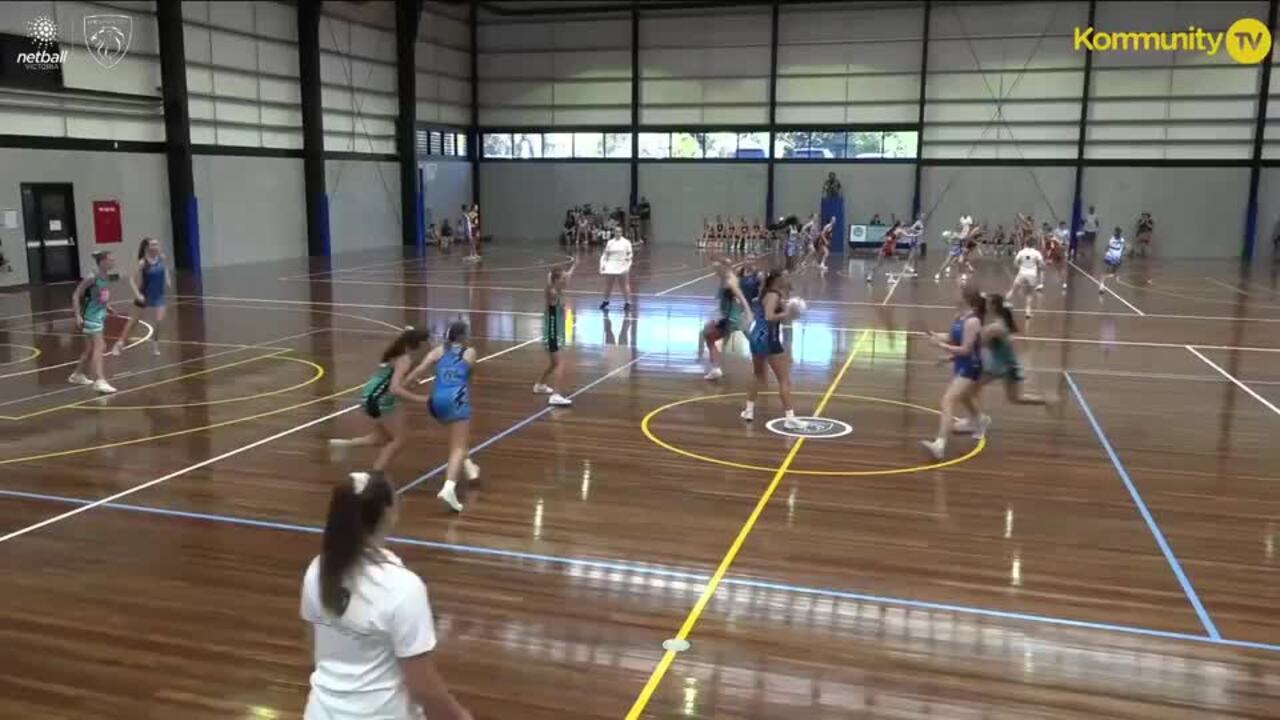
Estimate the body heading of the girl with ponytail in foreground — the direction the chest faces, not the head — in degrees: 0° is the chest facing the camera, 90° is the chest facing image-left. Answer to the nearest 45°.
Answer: approximately 225°

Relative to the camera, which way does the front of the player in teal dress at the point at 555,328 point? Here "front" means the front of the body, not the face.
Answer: to the viewer's right

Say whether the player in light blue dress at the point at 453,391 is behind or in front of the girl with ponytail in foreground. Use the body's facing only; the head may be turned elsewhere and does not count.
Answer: in front

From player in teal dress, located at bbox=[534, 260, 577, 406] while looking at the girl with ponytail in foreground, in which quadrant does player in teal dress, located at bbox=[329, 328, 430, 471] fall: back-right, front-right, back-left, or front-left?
front-right

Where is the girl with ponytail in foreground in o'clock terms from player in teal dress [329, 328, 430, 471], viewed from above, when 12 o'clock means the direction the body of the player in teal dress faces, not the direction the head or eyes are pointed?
The girl with ponytail in foreground is roughly at 3 o'clock from the player in teal dress.

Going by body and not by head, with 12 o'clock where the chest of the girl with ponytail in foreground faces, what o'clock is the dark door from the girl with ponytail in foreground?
The dark door is roughly at 10 o'clock from the girl with ponytail in foreground.

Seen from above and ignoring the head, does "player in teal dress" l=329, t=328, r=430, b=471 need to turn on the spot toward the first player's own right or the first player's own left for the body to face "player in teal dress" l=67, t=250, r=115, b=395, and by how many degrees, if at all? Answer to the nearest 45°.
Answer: approximately 135° to the first player's own left

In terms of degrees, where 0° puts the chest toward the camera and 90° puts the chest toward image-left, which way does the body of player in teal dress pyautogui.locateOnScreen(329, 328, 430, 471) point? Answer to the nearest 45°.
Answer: approximately 270°

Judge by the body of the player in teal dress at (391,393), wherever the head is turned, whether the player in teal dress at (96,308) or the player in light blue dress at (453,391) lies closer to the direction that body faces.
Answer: the player in light blue dress

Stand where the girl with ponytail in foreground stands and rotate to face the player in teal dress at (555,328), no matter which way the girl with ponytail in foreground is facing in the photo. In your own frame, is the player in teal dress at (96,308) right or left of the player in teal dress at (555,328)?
left

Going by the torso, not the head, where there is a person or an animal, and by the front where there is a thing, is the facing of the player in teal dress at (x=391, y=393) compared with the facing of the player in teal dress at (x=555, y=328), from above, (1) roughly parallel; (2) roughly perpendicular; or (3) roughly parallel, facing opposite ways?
roughly parallel

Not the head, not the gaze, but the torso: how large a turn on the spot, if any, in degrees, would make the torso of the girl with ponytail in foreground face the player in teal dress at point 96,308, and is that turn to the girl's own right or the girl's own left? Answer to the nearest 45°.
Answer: approximately 45° to the girl's own left

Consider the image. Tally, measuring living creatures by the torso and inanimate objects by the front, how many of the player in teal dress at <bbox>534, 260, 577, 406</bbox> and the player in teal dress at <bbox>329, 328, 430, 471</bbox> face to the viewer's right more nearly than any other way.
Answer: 2
